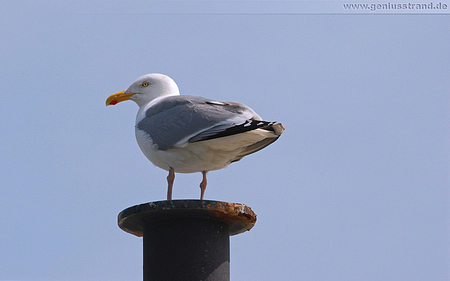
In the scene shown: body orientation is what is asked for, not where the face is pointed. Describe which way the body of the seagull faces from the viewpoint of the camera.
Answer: to the viewer's left
